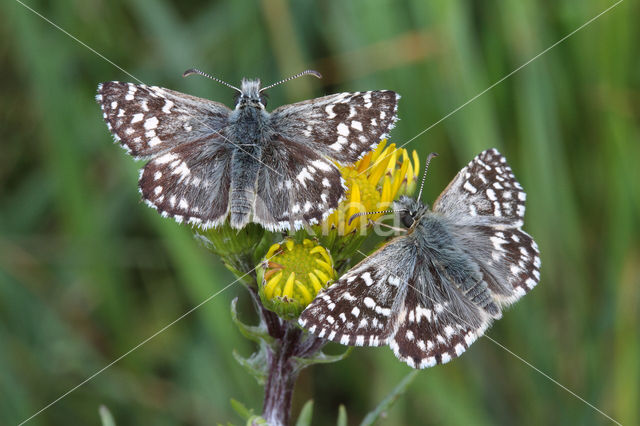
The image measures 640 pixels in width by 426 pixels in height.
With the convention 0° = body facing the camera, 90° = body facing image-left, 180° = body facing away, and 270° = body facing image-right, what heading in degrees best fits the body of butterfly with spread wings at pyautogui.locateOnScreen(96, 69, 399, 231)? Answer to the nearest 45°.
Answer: approximately 180°

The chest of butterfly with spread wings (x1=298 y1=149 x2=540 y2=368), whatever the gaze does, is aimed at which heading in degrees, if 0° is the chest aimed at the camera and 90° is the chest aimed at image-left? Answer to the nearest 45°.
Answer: approximately 135°

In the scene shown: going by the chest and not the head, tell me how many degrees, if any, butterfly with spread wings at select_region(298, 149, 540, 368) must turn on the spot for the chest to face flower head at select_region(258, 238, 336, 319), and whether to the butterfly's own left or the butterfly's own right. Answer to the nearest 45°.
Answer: approximately 45° to the butterfly's own left

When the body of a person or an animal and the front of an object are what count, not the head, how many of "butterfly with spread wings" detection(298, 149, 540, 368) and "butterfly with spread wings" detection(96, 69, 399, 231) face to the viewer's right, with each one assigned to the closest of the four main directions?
0
